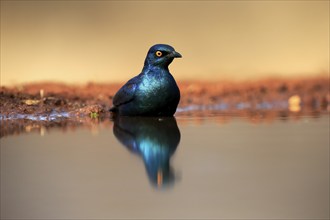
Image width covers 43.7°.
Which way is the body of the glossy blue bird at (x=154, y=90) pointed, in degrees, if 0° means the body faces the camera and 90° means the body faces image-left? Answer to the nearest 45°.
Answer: approximately 315°
